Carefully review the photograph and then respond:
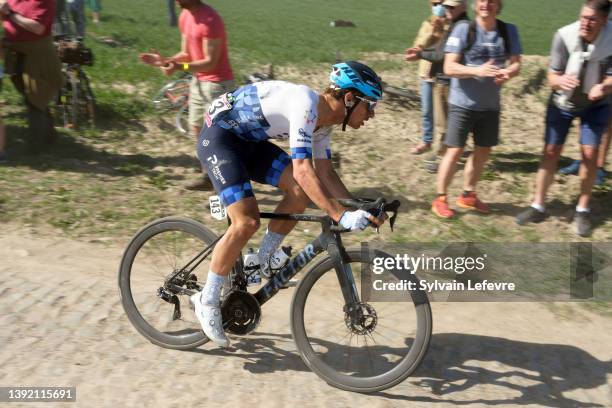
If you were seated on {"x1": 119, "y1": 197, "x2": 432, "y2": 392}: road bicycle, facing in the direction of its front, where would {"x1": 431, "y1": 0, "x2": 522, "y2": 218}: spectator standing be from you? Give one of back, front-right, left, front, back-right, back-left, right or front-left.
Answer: front-left

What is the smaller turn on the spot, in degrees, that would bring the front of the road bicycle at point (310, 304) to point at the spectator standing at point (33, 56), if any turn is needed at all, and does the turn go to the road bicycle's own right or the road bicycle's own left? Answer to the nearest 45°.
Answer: approximately 135° to the road bicycle's own left

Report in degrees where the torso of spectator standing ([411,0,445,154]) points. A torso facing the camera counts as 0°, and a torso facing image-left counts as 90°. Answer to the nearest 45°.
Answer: approximately 90°

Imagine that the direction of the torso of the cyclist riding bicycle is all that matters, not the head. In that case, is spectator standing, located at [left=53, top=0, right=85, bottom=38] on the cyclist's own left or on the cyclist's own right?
on the cyclist's own left

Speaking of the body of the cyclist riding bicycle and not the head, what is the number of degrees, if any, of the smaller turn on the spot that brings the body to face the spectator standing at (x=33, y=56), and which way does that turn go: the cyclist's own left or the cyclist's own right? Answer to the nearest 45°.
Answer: approximately 135° to the cyclist's own left

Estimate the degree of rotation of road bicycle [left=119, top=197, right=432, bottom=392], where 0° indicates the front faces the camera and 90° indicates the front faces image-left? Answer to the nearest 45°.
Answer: approximately 270°

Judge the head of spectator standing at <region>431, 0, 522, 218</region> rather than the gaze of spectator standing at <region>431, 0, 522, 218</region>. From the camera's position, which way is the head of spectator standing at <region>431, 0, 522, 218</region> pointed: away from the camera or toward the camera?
toward the camera

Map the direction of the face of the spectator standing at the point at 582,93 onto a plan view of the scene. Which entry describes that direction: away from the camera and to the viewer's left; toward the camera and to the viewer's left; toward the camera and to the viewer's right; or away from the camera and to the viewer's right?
toward the camera and to the viewer's left

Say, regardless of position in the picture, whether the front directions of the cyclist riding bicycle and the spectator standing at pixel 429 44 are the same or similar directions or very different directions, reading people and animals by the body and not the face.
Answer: very different directions

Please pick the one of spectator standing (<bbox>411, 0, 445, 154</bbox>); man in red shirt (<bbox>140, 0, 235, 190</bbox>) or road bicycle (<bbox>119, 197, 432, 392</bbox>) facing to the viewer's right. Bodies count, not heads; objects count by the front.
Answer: the road bicycle

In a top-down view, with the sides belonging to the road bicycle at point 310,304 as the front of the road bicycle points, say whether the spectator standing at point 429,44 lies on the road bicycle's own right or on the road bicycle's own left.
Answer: on the road bicycle's own left

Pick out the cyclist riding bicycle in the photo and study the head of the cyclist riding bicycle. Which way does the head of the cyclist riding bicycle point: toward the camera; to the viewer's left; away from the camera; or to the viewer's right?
to the viewer's right

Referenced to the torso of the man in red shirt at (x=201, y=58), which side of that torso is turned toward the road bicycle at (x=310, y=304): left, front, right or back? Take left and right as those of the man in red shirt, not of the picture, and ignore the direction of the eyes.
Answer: left

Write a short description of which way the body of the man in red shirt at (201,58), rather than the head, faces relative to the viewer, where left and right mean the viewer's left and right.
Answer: facing to the left of the viewer

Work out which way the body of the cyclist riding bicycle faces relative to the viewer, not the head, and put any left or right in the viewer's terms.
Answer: facing to the right of the viewer
